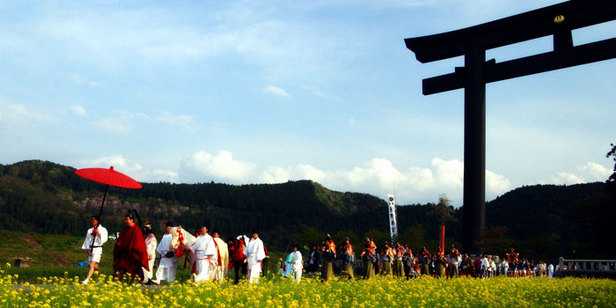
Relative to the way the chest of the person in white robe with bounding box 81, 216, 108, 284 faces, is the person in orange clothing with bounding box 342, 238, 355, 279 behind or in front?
behind

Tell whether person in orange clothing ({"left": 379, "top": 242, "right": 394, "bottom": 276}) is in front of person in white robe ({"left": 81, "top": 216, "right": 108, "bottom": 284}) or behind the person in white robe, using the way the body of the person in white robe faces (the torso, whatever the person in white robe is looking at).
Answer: behind

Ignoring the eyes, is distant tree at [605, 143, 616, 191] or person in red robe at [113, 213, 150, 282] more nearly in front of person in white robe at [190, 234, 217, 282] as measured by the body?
the person in red robe

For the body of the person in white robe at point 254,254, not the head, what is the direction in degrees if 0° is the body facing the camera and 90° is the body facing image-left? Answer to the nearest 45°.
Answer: approximately 45°

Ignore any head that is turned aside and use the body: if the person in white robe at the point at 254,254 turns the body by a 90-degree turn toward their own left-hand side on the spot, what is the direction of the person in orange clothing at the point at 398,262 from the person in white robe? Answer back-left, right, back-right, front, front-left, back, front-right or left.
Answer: left
